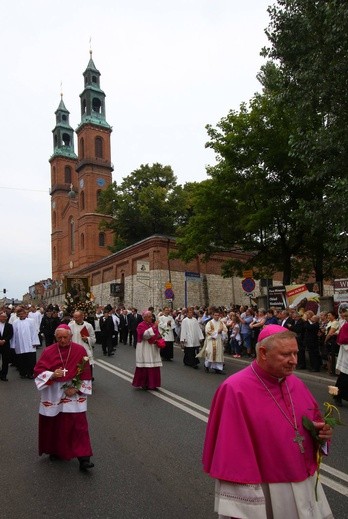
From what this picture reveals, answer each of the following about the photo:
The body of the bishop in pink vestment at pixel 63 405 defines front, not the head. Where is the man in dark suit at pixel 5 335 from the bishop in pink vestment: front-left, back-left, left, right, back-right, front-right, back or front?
back

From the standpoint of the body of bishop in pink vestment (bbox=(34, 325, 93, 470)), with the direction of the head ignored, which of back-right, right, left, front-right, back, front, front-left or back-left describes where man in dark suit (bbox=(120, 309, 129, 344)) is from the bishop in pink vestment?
back

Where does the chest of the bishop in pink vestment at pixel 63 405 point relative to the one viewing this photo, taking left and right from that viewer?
facing the viewer

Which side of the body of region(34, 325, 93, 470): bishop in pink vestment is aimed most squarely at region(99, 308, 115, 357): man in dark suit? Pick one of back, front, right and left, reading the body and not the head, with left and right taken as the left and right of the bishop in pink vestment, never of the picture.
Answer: back

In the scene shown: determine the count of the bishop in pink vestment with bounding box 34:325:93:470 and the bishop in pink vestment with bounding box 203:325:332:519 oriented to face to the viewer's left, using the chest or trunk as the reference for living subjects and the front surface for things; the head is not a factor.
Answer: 0

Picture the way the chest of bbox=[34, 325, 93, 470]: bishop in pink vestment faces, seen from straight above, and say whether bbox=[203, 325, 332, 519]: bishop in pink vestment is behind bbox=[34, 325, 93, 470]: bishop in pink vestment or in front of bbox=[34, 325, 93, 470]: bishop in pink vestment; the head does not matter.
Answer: in front

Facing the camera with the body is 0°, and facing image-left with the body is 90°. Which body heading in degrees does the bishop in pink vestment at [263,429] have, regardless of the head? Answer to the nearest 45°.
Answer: approximately 315°

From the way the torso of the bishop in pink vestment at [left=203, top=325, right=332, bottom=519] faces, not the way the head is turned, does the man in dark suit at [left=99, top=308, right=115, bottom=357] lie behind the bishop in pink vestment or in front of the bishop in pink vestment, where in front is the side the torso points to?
behind

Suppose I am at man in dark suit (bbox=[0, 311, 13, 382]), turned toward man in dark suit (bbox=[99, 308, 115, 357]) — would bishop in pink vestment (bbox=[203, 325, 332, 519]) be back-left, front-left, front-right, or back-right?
back-right

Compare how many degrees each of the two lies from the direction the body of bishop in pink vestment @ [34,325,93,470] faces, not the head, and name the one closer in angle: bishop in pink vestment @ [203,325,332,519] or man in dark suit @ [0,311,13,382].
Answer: the bishop in pink vestment
